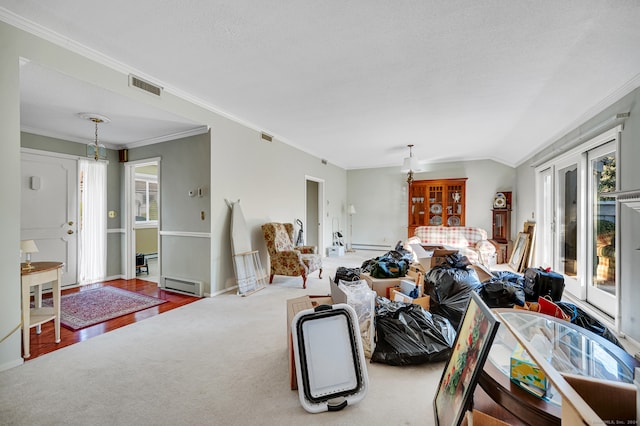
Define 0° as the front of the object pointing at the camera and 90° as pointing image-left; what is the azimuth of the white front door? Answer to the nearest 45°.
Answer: approximately 315°

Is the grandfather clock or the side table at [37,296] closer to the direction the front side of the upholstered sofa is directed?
the side table

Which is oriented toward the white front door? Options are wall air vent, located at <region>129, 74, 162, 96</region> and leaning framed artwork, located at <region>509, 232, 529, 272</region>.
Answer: the leaning framed artwork

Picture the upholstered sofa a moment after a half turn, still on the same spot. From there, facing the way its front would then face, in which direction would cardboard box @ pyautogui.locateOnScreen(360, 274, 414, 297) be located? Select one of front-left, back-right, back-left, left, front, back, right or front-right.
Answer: back

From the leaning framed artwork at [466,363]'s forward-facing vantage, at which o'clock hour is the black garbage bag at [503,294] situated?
The black garbage bag is roughly at 5 o'clock from the leaning framed artwork.

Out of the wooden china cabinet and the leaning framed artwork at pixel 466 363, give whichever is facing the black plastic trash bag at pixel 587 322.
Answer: the wooden china cabinet

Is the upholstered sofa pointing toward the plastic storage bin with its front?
yes

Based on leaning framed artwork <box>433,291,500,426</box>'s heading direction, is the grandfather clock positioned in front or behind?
behind

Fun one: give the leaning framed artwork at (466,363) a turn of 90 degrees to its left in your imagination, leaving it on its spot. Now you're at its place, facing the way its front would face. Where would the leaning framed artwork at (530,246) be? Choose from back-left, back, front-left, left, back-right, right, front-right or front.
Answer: back-left

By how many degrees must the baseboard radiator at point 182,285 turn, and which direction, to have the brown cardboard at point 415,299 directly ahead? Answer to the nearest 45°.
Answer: approximately 90° to its left
